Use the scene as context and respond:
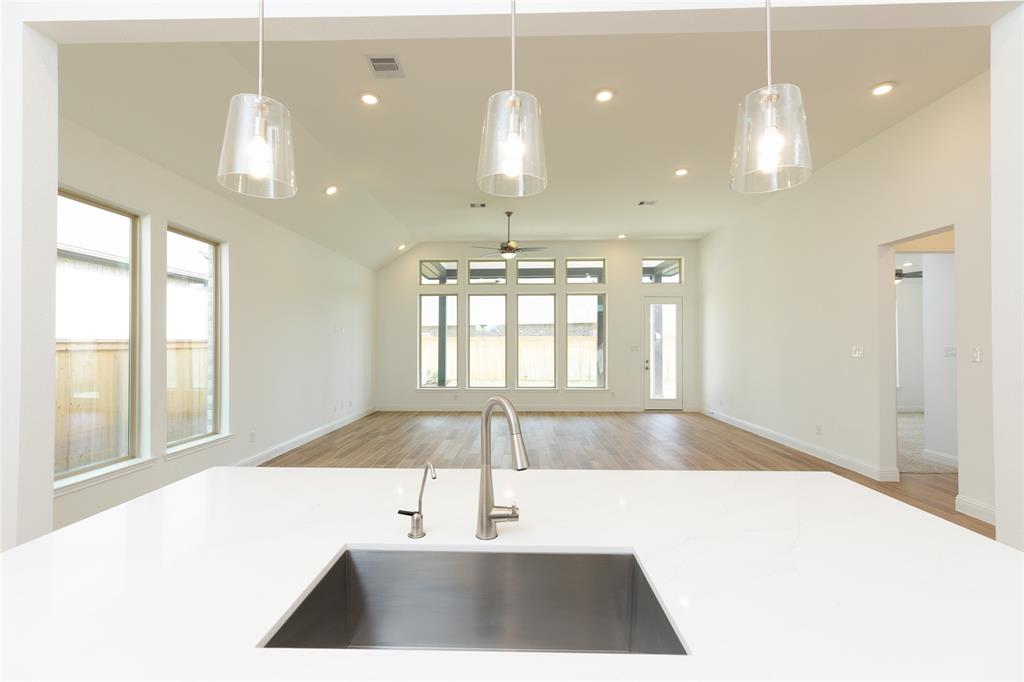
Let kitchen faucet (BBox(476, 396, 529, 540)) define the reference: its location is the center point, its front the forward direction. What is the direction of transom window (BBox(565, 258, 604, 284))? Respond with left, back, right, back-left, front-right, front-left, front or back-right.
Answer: back-left

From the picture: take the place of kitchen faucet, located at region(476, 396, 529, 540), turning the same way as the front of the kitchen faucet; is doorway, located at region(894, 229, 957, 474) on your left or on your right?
on your left

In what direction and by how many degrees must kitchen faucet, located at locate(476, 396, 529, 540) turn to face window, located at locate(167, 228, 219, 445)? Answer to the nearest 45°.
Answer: approximately 180°

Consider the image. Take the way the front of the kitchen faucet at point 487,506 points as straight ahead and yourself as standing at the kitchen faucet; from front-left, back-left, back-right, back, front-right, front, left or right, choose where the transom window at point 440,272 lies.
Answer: back-left

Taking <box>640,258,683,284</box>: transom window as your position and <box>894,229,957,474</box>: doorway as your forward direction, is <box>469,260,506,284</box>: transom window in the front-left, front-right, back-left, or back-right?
back-right

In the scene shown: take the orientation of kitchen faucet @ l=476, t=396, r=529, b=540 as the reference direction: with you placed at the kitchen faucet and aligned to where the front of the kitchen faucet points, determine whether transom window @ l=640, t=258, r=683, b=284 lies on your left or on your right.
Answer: on your left

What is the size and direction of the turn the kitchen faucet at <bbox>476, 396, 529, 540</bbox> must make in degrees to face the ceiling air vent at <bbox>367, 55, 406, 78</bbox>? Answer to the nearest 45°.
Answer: approximately 135° to its left

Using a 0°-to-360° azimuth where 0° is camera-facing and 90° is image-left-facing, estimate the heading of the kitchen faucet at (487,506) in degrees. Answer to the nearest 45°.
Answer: approximately 315°

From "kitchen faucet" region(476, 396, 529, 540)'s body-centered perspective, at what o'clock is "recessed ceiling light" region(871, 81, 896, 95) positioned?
The recessed ceiling light is roughly at 9 o'clock from the kitchen faucet.

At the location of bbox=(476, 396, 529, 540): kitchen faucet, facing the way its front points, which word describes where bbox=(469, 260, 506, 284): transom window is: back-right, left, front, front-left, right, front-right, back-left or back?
back-left

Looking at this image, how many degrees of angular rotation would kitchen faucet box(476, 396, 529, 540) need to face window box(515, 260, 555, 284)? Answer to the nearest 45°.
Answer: approximately 135° to its left

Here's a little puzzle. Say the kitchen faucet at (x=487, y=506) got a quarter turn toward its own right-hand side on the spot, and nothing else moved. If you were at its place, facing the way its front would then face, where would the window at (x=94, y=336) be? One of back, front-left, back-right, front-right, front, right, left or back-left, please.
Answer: right
